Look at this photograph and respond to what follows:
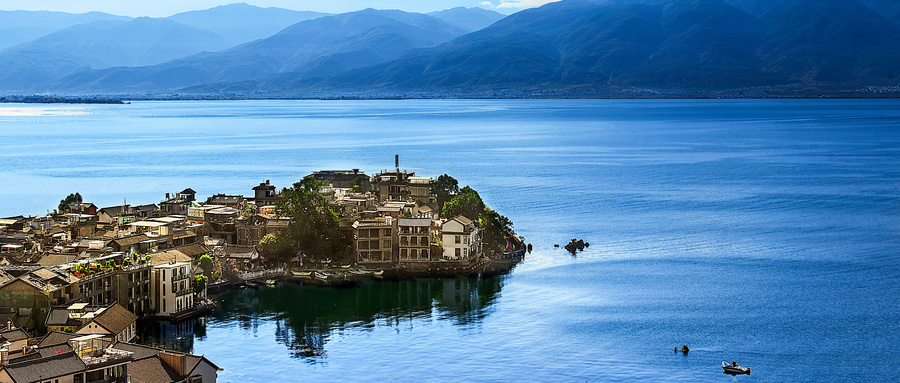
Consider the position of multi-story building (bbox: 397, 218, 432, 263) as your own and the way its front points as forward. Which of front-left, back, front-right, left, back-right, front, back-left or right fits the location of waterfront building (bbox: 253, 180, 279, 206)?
back-right

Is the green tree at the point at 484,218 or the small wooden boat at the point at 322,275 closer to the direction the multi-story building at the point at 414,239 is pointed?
the small wooden boat

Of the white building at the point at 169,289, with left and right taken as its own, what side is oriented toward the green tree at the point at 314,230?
left

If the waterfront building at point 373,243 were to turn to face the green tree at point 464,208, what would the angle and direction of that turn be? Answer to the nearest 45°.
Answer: approximately 135° to its left

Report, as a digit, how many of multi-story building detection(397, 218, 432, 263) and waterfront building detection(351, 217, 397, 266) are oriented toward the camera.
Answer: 2

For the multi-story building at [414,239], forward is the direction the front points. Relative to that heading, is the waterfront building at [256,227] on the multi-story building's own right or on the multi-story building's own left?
on the multi-story building's own right

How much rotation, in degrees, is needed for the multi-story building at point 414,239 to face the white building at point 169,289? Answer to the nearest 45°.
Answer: approximately 45° to its right

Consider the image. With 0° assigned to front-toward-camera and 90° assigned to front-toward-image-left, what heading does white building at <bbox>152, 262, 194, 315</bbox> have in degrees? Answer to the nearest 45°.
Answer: approximately 315°

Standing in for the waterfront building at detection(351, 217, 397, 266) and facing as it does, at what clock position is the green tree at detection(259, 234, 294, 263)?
The green tree is roughly at 3 o'clock from the waterfront building.

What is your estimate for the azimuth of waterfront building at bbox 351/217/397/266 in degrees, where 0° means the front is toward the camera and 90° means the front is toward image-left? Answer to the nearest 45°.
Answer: approximately 0°

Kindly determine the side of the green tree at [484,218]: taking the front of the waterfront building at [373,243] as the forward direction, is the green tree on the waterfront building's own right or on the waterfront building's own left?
on the waterfront building's own left
